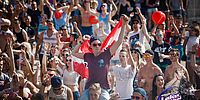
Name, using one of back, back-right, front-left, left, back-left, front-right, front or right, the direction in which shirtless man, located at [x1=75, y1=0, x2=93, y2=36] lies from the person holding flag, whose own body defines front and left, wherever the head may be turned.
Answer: back

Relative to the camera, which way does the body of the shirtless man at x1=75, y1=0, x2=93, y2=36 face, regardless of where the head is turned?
toward the camera

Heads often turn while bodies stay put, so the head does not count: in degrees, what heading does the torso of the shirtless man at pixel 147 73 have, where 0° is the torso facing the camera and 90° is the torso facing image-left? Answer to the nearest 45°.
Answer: approximately 45°

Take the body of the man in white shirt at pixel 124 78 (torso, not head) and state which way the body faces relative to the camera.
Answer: toward the camera

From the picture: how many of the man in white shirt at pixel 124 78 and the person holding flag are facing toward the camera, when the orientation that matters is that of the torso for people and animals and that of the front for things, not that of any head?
2

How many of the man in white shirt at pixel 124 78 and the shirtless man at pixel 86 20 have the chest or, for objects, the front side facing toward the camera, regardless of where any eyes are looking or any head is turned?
2

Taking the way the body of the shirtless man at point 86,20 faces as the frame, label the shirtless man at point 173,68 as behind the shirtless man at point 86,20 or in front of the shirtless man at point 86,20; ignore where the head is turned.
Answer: in front

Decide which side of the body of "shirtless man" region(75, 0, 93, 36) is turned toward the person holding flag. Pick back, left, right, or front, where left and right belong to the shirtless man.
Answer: front

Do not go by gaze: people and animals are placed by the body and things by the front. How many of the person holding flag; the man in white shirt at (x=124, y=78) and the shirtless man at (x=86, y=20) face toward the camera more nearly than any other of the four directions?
3

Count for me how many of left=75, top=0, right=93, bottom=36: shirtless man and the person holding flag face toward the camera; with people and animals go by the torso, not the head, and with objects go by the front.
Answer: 2
